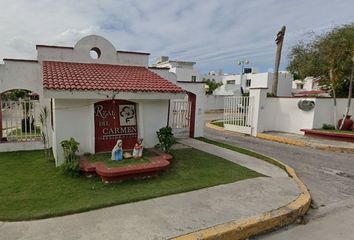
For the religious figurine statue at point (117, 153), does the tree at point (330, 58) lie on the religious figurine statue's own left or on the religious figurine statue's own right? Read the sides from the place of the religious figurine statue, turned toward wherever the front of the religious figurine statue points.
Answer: on the religious figurine statue's own left

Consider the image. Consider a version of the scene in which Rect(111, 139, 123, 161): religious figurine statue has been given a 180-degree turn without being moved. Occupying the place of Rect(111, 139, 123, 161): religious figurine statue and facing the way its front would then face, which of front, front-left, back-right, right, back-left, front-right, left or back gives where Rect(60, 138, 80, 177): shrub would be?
front-left

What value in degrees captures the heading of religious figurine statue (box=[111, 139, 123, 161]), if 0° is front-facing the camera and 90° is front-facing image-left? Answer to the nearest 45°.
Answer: approximately 315°

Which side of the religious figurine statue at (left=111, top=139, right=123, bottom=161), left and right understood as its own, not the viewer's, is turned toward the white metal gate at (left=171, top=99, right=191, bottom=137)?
left

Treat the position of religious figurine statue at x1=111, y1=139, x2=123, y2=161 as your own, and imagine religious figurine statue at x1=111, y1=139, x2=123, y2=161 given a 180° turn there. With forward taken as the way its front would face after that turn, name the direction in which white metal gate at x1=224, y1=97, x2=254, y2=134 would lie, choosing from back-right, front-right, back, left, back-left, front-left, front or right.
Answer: right

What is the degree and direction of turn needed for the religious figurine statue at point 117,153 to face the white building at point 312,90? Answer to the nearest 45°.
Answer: approximately 90° to its left
